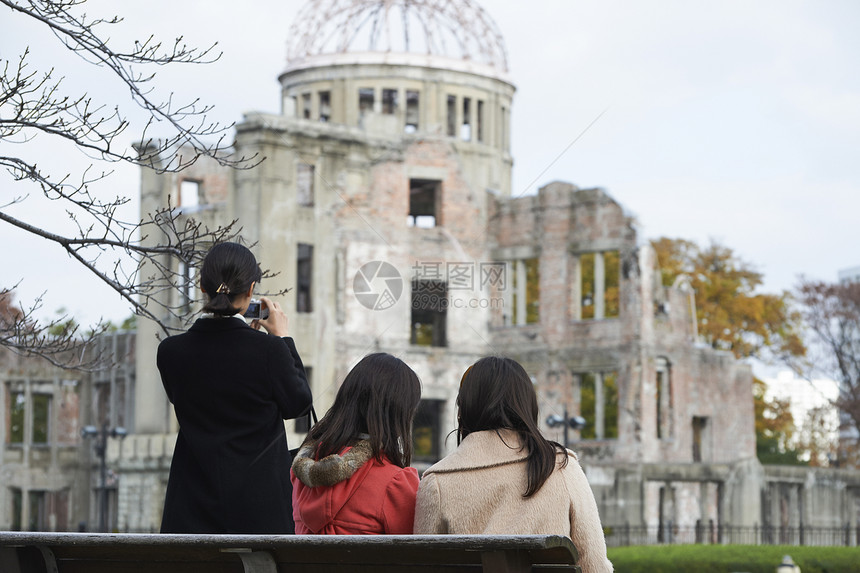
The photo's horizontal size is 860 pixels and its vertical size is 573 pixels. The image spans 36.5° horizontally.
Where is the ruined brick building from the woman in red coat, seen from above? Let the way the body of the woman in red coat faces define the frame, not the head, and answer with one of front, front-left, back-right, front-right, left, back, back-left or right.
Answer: front-left

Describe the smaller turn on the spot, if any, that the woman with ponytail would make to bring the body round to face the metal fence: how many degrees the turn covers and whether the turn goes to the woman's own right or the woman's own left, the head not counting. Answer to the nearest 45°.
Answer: approximately 45° to the woman's own right

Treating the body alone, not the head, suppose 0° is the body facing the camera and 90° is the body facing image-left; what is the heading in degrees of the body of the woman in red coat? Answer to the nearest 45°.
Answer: approximately 225°

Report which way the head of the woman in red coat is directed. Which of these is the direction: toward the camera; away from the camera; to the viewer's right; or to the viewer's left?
away from the camera

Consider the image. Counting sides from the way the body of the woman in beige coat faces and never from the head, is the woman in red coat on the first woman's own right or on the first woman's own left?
on the first woman's own left

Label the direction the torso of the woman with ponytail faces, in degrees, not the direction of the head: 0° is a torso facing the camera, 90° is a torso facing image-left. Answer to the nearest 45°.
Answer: approximately 180°

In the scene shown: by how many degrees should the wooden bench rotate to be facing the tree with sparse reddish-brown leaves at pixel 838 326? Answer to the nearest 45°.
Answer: approximately 45° to its right

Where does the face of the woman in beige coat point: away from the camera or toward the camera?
away from the camera

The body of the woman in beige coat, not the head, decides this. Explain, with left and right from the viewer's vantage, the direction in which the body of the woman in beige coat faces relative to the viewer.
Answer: facing away from the viewer

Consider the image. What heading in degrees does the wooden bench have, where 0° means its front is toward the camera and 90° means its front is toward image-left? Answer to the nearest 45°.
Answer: approximately 180°
